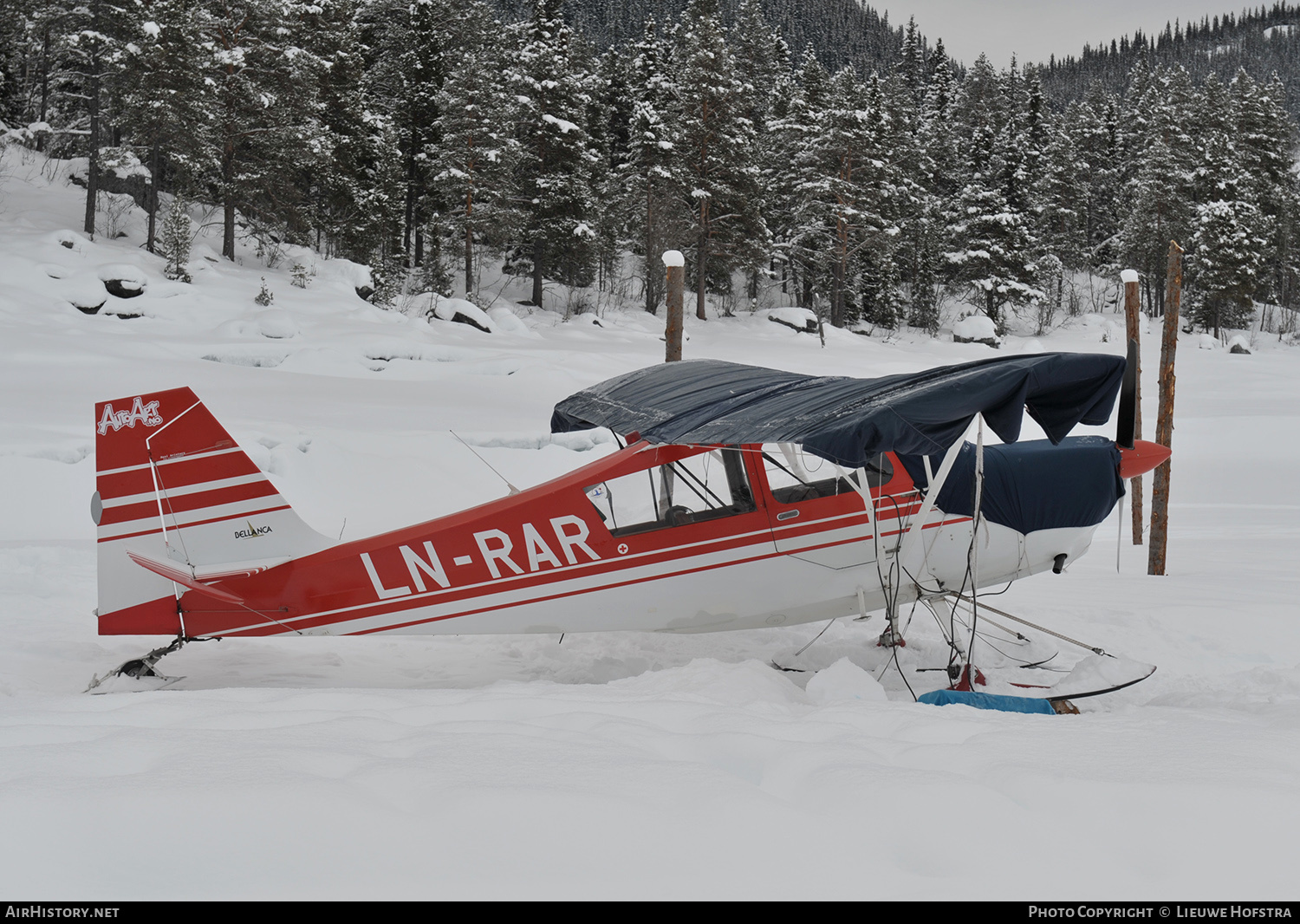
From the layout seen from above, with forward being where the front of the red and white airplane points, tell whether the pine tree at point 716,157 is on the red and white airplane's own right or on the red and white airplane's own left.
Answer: on the red and white airplane's own left

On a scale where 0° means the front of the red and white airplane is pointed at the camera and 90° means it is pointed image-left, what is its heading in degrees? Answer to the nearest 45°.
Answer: approximately 270°

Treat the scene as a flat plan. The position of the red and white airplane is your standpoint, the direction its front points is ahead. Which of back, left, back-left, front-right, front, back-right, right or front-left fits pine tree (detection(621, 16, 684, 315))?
left

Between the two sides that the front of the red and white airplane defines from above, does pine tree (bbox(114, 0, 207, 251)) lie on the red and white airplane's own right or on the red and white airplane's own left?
on the red and white airplane's own left

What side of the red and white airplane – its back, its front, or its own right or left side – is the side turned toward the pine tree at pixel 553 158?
left

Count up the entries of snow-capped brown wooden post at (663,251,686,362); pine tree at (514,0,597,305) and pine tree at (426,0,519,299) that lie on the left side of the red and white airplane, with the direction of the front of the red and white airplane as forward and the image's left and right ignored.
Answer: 3

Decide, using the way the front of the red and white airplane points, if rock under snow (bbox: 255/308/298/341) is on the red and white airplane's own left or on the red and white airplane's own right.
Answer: on the red and white airplane's own left

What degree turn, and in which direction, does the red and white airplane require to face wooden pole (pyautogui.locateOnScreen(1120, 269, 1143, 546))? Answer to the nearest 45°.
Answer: approximately 45° to its left

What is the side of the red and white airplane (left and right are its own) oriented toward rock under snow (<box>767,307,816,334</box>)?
left

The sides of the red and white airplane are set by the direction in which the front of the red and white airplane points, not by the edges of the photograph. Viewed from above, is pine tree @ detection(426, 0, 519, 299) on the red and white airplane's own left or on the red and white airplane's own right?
on the red and white airplane's own left
